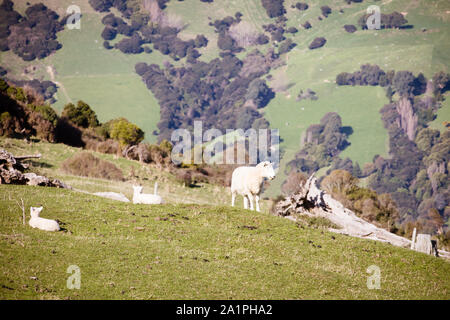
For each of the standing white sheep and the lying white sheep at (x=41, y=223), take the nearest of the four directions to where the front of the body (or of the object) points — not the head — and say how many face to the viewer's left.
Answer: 1

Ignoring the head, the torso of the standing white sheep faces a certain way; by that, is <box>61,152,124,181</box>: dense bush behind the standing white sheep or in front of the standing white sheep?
behind

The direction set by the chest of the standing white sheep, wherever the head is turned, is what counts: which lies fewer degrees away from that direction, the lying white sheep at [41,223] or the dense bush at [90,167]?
the lying white sheep

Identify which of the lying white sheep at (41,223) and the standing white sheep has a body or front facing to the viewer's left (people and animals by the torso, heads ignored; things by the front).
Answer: the lying white sheep

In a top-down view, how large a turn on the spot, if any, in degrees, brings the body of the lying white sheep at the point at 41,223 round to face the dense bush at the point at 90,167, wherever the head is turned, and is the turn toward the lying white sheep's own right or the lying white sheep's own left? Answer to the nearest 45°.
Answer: approximately 90° to the lying white sheep's own right

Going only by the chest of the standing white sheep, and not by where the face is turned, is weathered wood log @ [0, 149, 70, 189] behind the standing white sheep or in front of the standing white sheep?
behind

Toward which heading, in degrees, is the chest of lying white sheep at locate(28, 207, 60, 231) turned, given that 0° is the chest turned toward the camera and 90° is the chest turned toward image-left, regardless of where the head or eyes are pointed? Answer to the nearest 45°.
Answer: approximately 90°
